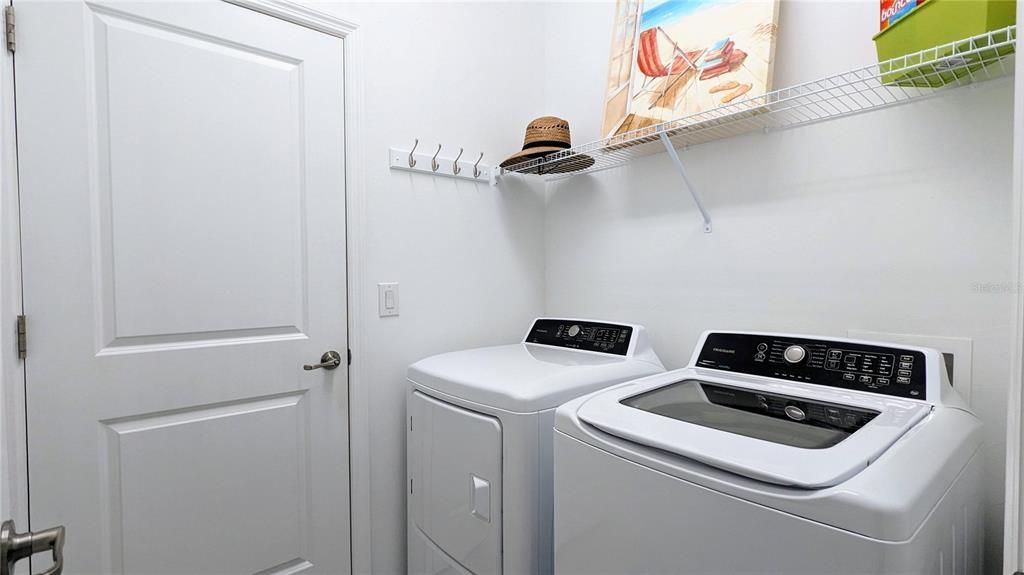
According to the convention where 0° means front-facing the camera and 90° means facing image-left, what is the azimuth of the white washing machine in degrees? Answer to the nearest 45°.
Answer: approximately 45°

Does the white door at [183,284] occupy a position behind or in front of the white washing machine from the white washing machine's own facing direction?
in front

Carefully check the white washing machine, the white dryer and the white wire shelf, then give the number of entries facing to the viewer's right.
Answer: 0

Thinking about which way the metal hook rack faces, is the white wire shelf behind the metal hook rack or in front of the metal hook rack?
in front

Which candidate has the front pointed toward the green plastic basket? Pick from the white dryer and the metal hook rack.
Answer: the metal hook rack

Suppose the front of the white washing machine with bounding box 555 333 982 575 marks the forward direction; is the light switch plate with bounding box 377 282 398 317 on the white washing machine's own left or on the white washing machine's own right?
on the white washing machine's own right

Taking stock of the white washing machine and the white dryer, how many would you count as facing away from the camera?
0

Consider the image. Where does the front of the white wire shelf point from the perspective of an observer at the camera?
facing the viewer and to the left of the viewer

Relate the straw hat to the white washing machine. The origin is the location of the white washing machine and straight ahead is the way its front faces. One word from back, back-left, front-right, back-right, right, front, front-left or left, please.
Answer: right

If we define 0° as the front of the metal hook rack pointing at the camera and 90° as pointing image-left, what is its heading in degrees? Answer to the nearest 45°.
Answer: approximately 315°

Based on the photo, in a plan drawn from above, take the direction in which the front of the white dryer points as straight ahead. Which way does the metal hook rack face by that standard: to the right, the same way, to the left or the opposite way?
to the left

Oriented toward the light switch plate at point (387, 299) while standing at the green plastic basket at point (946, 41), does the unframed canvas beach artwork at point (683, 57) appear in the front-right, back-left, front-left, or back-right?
front-right

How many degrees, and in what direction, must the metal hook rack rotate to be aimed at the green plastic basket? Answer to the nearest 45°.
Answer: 0° — it already faces it

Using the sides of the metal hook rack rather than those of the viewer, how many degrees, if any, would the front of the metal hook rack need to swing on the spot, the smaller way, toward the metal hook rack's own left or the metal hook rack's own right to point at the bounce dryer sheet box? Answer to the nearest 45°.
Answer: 0° — it already faces it
